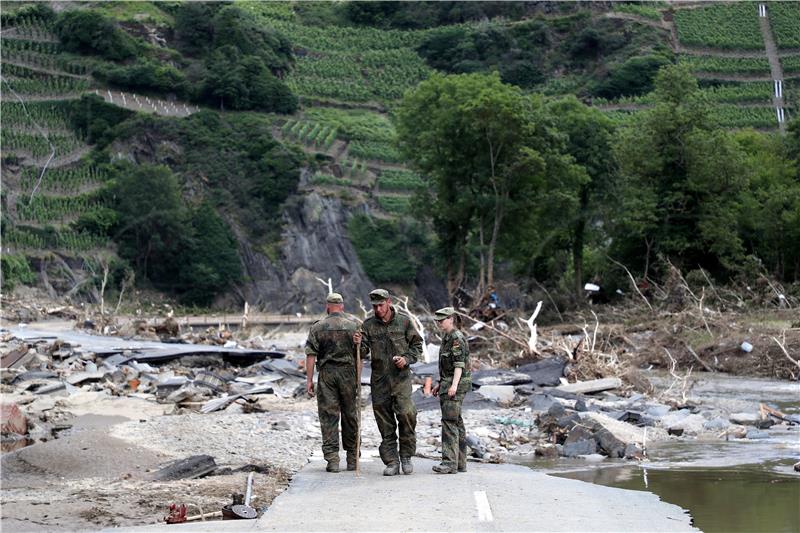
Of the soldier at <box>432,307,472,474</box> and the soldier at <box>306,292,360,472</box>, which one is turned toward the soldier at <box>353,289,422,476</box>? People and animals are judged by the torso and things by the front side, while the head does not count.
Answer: the soldier at <box>432,307,472,474</box>

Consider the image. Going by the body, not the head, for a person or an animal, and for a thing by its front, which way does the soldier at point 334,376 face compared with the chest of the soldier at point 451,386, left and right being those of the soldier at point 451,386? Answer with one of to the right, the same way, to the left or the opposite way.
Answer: to the right

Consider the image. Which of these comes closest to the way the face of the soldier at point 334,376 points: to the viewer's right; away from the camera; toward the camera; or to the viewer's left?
away from the camera

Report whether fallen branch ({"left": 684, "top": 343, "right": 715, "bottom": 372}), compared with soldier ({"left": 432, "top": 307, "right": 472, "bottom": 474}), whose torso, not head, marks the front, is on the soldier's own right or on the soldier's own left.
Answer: on the soldier's own right

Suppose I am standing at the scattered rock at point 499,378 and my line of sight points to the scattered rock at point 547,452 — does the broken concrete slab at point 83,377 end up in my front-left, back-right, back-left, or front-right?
back-right

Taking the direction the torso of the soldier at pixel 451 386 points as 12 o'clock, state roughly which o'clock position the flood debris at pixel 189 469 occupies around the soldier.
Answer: The flood debris is roughly at 1 o'clock from the soldier.

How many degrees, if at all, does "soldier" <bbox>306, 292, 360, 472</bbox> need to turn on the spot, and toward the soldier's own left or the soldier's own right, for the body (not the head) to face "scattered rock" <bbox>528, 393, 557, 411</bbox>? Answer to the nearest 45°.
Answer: approximately 45° to the soldier's own right

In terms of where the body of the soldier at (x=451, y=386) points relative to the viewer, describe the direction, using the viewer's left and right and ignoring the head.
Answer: facing to the left of the viewer

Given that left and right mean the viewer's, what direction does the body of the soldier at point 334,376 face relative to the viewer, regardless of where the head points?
facing away from the viewer
